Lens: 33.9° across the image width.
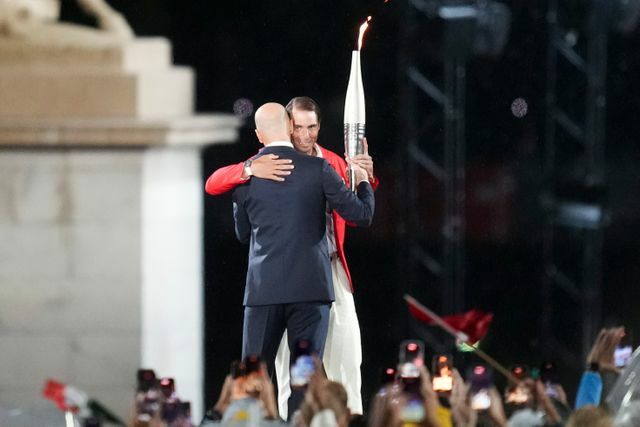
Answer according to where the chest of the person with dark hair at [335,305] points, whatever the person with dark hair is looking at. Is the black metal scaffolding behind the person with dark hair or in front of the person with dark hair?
behind

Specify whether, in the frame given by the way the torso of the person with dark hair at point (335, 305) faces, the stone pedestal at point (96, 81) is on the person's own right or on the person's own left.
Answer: on the person's own right

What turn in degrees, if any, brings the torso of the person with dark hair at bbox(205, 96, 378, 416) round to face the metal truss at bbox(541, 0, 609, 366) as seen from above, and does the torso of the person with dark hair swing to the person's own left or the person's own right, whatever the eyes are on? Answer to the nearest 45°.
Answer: approximately 135° to the person's own left

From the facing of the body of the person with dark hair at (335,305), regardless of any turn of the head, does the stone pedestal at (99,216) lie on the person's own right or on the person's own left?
on the person's own right

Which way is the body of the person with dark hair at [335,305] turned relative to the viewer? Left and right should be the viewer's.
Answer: facing the viewer
